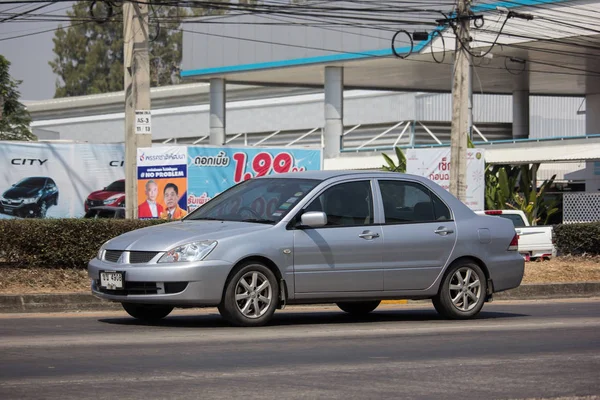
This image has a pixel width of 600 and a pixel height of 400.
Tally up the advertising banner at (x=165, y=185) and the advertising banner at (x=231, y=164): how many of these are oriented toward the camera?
2

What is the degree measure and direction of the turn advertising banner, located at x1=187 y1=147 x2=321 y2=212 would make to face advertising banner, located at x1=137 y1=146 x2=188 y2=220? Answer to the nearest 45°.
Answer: approximately 45° to its right

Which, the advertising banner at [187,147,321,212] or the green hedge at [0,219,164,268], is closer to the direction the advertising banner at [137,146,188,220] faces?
the green hedge

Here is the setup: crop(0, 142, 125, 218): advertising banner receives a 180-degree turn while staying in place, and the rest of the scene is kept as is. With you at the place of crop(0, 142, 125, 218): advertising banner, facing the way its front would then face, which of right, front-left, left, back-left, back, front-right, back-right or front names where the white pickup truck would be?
back-right

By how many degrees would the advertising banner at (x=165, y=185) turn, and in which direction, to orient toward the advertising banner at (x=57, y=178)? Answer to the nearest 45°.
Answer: approximately 135° to its right

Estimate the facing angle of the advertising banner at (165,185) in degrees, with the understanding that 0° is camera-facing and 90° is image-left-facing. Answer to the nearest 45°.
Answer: approximately 0°

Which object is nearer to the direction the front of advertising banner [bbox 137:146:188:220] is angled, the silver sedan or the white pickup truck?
the silver sedan

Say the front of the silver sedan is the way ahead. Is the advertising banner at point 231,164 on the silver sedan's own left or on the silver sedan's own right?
on the silver sedan's own right

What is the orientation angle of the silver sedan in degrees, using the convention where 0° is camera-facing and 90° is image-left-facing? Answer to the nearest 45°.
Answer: approximately 45°

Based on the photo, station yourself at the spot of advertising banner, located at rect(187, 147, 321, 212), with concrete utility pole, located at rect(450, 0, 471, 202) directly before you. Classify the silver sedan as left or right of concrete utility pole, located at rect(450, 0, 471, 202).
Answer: right
